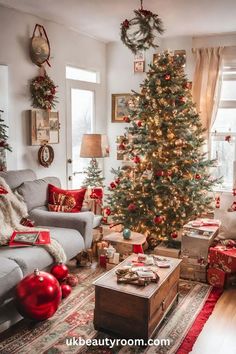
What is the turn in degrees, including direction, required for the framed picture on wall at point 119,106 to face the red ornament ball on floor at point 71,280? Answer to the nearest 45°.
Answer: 0° — it already faces it

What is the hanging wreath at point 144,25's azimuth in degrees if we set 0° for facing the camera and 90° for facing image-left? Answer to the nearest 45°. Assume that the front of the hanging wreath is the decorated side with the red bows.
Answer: approximately 0°

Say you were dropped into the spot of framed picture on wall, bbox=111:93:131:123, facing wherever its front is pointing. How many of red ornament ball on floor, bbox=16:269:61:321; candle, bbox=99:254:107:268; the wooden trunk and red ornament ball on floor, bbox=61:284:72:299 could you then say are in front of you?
4

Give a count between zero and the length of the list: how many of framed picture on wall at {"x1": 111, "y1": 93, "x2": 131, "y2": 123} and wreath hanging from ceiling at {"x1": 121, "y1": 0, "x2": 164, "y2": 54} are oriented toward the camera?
2

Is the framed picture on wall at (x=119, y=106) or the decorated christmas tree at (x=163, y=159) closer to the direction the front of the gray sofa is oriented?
the decorated christmas tree

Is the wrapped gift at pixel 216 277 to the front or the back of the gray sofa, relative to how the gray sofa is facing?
to the front
